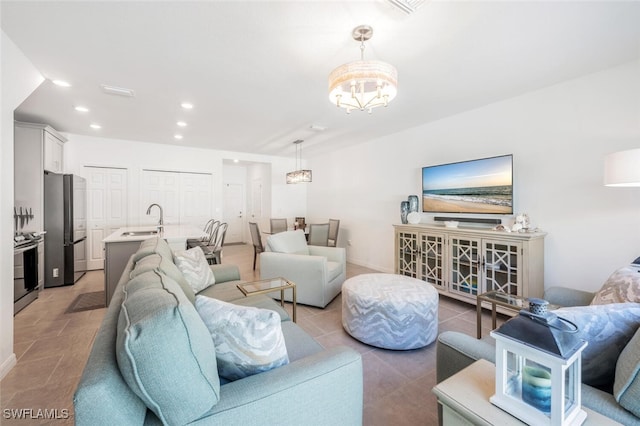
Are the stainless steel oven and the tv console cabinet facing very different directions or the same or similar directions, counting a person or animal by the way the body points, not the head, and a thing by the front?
very different directions

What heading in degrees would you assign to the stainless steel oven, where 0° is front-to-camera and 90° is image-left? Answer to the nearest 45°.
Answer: approximately 315°

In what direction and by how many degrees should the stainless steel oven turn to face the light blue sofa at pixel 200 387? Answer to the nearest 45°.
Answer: approximately 45° to its right

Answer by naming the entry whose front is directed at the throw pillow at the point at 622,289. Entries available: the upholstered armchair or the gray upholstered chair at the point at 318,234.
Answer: the upholstered armchair

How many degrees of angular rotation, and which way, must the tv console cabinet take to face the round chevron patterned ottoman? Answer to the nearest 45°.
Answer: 0° — it already faces it

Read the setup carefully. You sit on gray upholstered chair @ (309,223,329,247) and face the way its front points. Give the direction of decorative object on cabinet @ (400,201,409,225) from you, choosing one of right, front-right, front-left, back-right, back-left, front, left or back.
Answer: back-right

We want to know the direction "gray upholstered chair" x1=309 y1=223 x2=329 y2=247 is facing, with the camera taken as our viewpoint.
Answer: facing away from the viewer

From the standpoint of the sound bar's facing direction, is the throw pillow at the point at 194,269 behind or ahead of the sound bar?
ahead

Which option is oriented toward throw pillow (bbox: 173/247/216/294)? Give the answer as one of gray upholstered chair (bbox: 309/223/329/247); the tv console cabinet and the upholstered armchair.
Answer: the tv console cabinet

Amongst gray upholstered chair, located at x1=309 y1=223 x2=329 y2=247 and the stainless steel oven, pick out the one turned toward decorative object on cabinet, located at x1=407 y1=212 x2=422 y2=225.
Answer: the stainless steel oven

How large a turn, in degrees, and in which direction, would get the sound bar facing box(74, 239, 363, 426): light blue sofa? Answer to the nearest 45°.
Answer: approximately 45° to its left

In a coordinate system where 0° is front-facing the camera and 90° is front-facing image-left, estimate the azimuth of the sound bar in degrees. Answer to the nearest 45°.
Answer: approximately 45°

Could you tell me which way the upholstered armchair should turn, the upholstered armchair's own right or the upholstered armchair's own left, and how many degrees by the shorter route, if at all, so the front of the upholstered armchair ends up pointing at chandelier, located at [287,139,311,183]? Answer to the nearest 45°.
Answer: approximately 135° to the upholstered armchair's own left

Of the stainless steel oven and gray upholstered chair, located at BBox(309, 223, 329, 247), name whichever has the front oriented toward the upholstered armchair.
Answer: the stainless steel oven
